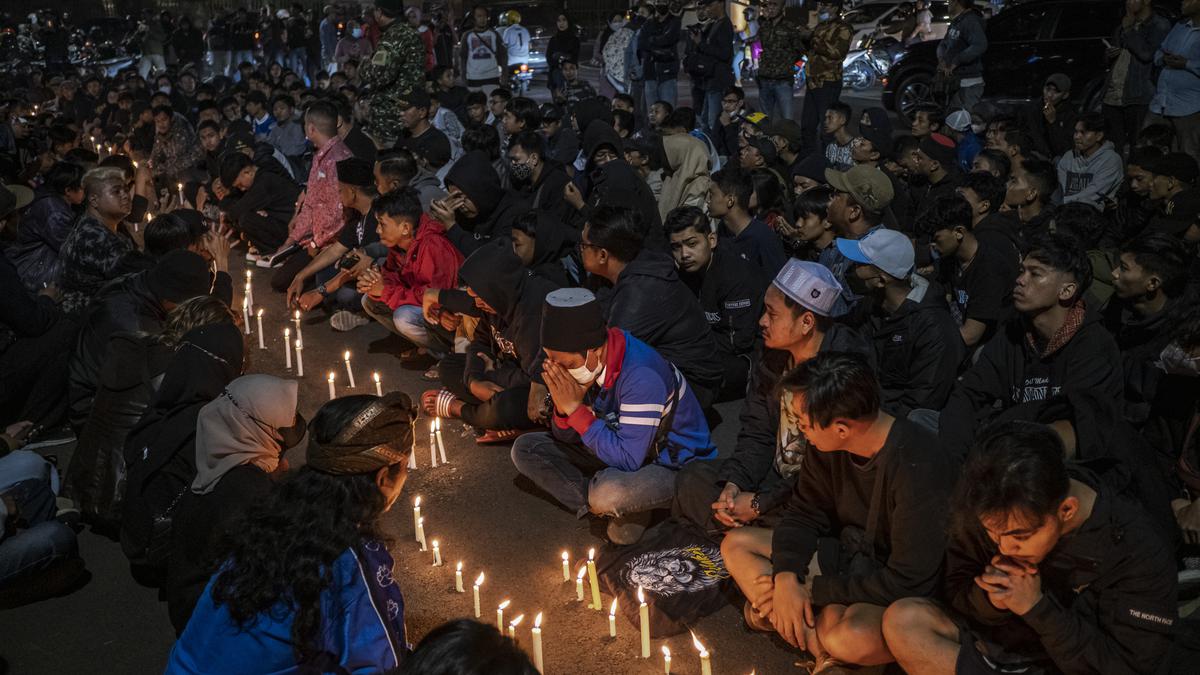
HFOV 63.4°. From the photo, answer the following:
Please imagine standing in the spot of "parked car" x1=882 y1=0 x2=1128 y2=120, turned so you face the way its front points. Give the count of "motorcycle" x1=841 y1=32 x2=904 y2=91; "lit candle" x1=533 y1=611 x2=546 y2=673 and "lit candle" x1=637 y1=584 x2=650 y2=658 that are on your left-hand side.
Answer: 2

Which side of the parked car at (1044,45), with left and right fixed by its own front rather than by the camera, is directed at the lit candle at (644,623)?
left

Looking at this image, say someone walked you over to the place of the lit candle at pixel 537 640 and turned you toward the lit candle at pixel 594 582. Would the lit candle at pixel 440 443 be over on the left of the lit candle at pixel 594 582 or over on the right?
left

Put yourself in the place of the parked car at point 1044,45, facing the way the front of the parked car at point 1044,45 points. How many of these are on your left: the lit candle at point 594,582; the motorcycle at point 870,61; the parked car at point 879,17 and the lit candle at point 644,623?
2

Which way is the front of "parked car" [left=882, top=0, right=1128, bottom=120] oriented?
to the viewer's left

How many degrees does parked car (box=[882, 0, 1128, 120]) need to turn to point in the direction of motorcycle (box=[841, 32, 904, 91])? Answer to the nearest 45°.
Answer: approximately 45° to its right

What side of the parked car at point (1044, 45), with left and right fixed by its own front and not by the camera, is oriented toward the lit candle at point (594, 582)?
left

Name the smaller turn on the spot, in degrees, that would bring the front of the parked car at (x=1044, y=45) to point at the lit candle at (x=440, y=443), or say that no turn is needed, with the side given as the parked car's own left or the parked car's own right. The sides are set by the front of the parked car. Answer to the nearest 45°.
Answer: approximately 90° to the parked car's own left

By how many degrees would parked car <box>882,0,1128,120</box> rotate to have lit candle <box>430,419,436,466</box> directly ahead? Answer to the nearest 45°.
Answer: approximately 90° to its left
